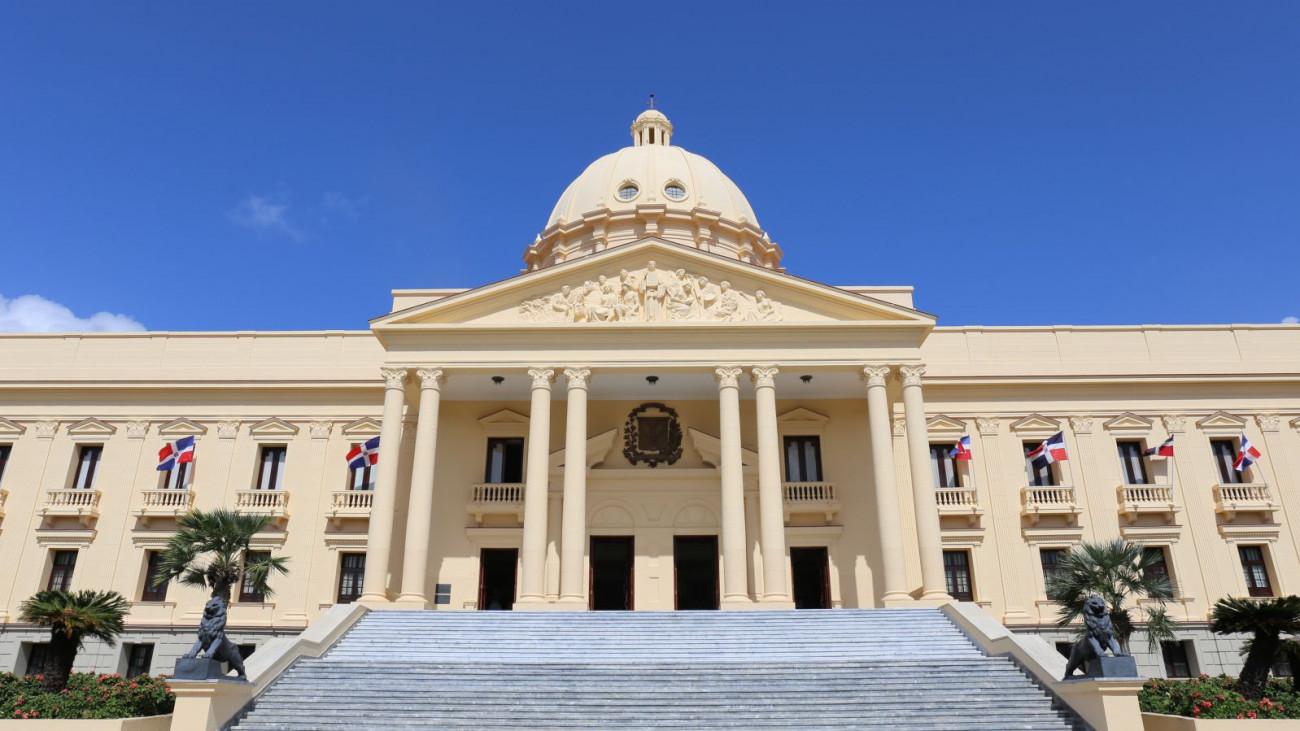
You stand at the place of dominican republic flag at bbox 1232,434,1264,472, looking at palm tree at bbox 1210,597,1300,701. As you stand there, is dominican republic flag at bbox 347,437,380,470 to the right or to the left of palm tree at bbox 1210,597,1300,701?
right

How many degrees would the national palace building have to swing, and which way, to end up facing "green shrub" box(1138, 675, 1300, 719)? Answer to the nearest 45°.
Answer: approximately 45° to its left

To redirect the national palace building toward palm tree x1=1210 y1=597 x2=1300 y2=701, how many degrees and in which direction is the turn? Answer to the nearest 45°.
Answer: approximately 45° to its left

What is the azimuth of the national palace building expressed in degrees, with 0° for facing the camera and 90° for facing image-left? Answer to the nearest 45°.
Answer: approximately 0°

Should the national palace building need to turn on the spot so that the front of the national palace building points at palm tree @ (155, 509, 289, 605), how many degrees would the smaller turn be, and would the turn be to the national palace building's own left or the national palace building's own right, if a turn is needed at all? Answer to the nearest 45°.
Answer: approximately 45° to the national palace building's own right

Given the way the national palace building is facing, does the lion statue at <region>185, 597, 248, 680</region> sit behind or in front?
in front

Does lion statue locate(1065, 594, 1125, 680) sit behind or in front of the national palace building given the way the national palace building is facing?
in front
